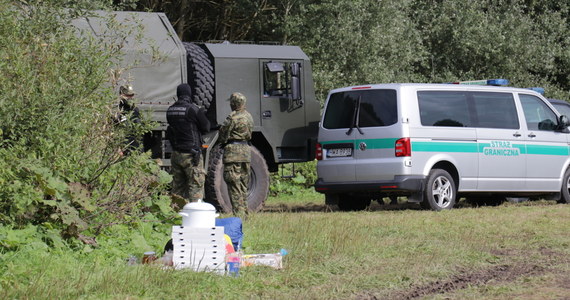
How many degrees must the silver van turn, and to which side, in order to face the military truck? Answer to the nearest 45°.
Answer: approximately 135° to its left

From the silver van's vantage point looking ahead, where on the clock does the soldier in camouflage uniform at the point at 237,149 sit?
The soldier in camouflage uniform is roughly at 6 o'clock from the silver van.

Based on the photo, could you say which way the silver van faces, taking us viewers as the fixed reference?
facing away from the viewer and to the right of the viewer

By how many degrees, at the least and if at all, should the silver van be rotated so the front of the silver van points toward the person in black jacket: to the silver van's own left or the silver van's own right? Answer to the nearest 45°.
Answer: approximately 180°

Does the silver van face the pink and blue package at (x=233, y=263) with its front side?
no

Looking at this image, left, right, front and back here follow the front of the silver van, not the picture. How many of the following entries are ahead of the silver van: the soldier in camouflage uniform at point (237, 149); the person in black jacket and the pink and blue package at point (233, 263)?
0
